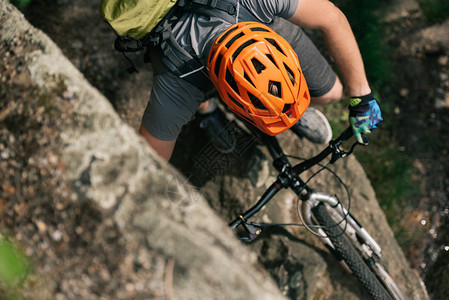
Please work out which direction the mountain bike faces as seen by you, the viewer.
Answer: facing the viewer and to the right of the viewer
